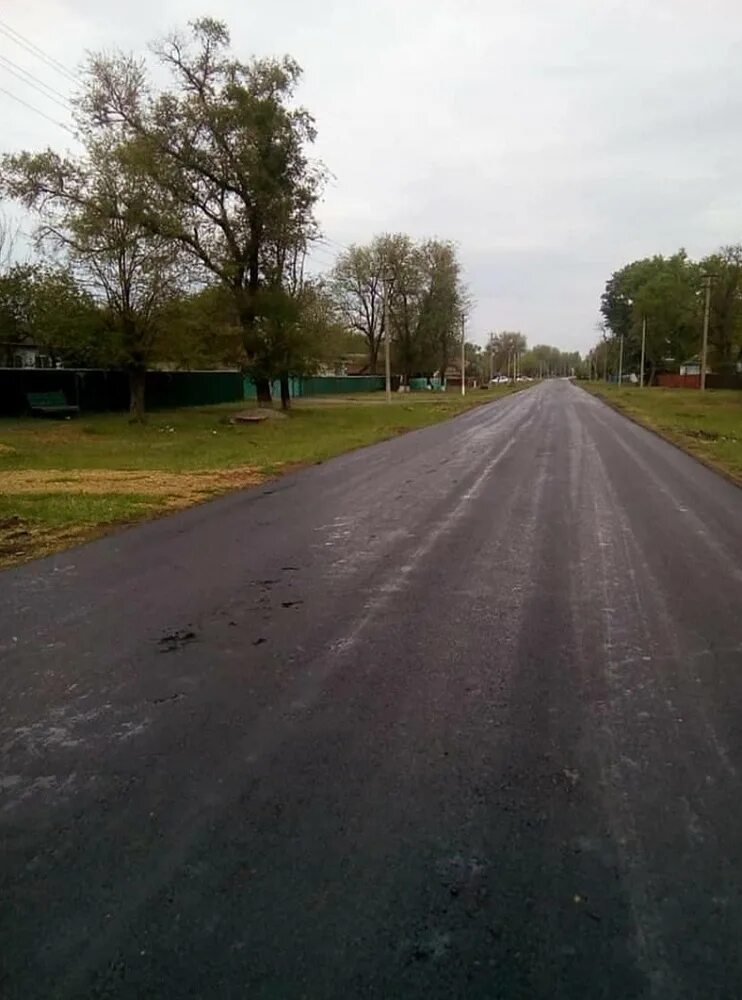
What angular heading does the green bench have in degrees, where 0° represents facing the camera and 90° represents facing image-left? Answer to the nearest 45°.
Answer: approximately 315°
